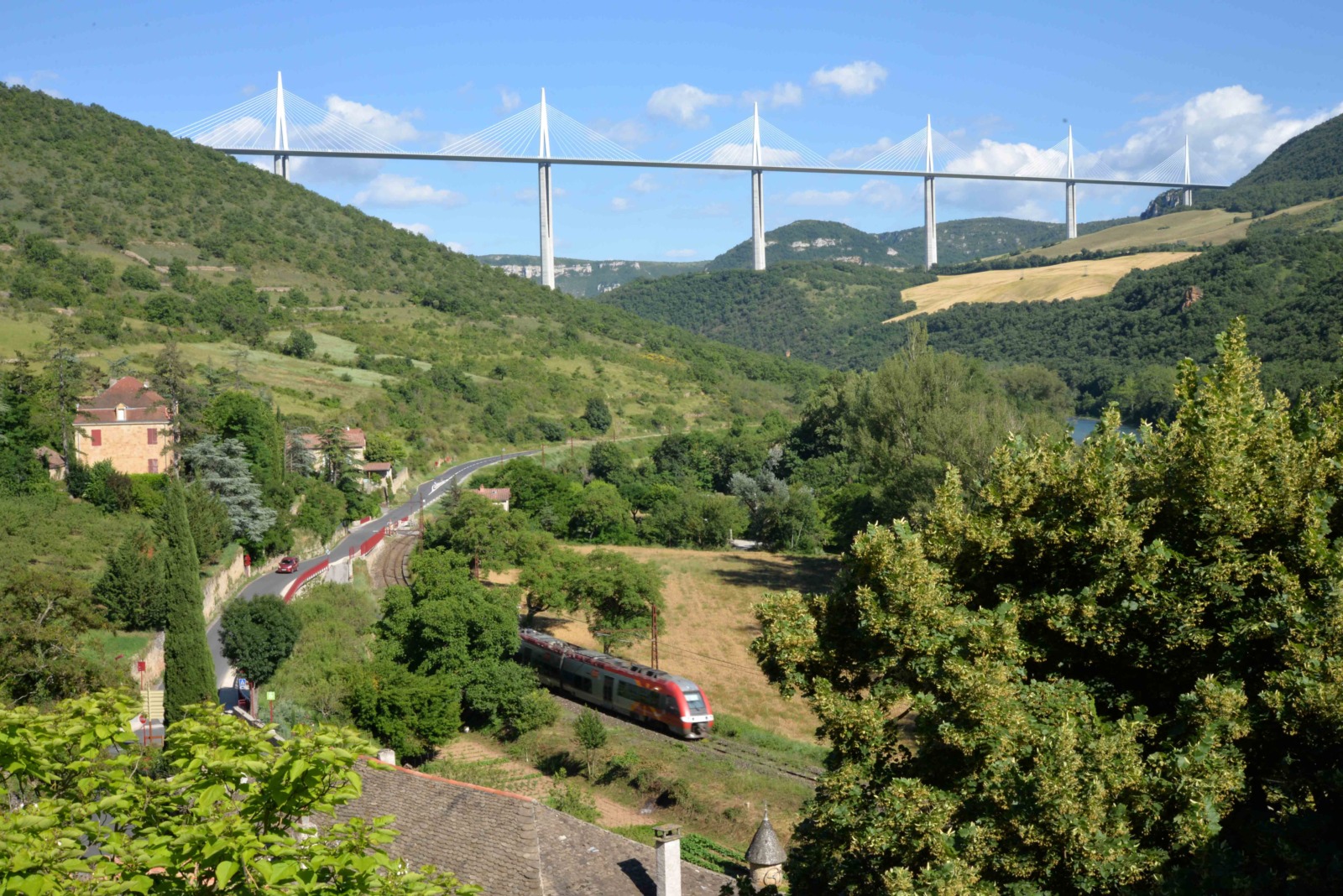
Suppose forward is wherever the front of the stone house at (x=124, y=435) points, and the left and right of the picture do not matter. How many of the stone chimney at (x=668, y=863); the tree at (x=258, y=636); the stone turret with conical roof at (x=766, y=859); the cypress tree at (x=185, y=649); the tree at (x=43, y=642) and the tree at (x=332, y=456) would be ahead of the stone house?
5

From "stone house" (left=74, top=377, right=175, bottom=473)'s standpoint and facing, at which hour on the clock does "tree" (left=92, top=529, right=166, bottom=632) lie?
The tree is roughly at 12 o'clock from the stone house.

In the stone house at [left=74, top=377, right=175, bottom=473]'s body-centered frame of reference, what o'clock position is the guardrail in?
The guardrail is roughly at 11 o'clock from the stone house.

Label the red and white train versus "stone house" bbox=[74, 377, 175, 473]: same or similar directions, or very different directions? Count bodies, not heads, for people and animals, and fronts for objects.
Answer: same or similar directions

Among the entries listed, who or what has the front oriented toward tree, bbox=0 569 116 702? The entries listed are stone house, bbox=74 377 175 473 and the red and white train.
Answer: the stone house

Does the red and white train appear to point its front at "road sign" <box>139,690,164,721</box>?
no

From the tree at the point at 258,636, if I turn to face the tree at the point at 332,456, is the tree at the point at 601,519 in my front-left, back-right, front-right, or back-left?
front-right

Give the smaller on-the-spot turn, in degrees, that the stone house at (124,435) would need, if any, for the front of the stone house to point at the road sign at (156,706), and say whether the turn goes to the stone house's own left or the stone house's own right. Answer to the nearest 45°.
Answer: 0° — it already faces it

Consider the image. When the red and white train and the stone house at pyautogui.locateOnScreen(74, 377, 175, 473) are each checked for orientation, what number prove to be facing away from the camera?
0

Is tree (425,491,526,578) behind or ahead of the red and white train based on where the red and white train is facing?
behind

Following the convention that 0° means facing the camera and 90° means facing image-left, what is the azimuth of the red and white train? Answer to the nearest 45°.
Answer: approximately 315°

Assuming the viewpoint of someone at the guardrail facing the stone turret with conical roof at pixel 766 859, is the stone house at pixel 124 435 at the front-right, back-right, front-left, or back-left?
back-right

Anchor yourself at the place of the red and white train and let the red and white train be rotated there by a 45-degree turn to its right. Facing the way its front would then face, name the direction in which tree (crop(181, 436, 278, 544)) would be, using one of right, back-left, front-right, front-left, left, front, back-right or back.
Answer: back-right

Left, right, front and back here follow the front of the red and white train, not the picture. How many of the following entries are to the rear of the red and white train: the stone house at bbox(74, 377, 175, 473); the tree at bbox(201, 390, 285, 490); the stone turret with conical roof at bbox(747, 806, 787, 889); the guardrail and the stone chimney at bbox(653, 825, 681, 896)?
3

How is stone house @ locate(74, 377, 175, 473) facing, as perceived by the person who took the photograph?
facing the viewer

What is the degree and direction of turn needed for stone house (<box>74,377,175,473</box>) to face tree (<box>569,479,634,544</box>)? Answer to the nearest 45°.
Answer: approximately 90° to its left

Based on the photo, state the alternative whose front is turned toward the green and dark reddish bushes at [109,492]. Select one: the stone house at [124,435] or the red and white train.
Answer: the stone house

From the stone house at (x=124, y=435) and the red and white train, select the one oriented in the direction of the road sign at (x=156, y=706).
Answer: the stone house

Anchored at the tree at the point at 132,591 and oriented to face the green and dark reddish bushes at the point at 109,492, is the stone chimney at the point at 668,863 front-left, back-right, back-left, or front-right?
back-right

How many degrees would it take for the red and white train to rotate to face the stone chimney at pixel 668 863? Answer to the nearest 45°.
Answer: approximately 45° to its right

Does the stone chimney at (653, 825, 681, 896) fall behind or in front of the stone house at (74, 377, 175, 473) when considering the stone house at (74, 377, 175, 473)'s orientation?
in front

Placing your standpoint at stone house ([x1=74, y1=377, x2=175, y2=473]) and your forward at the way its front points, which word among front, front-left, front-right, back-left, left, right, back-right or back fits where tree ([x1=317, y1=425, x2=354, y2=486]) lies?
back-left

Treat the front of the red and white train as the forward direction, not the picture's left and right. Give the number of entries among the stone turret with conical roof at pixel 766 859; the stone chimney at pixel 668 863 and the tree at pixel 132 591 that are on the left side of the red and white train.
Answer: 0
